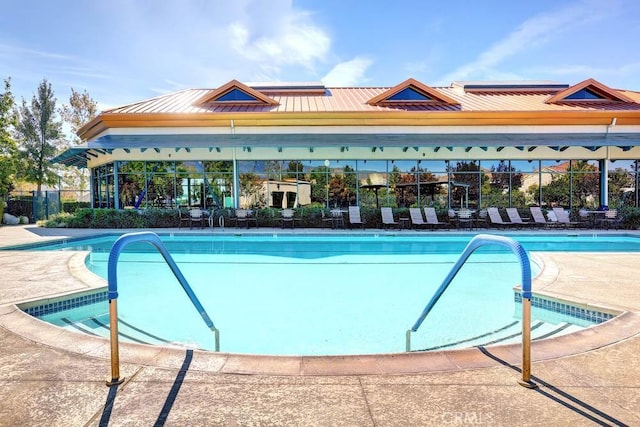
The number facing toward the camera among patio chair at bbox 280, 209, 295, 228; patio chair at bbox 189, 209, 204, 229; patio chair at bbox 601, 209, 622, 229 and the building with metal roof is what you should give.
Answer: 4

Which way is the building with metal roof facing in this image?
toward the camera

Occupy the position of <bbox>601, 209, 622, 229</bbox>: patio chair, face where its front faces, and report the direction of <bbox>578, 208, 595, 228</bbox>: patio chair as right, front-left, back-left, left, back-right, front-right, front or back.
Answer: right

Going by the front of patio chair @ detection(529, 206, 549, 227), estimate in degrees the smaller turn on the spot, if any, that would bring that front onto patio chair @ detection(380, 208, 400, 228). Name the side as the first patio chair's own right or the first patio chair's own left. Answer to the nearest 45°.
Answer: approximately 90° to the first patio chair's own right

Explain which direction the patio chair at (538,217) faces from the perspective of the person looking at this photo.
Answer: facing the viewer and to the right of the viewer

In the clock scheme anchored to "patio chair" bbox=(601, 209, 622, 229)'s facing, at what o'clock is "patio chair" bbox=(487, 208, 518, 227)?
"patio chair" bbox=(487, 208, 518, 227) is roughly at 2 o'clock from "patio chair" bbox=(601, 209, 622, 229).

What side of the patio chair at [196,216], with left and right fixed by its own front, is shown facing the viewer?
front

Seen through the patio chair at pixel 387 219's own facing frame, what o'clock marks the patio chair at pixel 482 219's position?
the patio chair at pixel 482 219 is roughly at 10 o'clock from the patio chair at pixel 387 219.

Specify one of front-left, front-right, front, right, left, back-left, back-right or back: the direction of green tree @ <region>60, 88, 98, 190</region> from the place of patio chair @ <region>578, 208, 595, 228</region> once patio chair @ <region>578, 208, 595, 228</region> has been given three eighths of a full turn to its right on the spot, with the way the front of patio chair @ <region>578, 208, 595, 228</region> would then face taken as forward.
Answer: front

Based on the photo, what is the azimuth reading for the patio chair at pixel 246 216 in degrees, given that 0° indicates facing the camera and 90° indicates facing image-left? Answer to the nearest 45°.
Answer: approximately 315°
